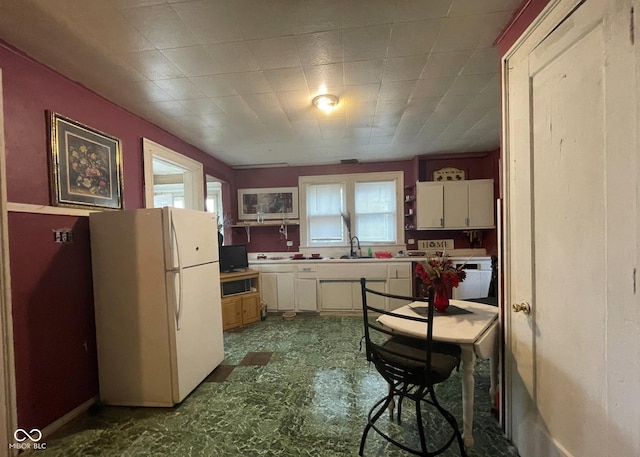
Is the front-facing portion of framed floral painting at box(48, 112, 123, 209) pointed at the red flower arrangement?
yes

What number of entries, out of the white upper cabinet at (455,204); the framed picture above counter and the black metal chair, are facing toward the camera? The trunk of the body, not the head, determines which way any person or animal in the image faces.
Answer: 2

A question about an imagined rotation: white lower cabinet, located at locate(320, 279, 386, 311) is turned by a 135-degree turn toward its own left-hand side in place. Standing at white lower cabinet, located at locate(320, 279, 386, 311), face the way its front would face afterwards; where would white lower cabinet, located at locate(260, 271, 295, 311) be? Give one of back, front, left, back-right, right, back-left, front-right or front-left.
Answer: back-left

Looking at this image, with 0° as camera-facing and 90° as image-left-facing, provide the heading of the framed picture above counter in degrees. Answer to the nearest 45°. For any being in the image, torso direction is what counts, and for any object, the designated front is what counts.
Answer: approximately 0°

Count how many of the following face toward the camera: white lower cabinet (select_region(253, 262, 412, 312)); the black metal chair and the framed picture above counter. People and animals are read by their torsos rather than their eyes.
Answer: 2

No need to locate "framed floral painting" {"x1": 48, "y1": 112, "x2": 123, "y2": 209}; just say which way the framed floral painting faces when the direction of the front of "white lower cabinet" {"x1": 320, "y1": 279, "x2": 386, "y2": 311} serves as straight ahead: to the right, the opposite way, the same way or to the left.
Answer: to the left

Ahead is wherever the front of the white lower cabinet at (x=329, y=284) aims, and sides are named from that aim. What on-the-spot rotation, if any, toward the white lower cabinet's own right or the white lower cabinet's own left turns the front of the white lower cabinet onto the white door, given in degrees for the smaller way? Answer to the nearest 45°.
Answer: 0° — it already faces it

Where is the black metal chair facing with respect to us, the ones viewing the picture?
facing away from the viewer and to the right of the viewer

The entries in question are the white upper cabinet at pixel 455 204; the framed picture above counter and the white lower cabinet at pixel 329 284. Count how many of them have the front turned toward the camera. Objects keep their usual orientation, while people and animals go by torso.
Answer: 3
